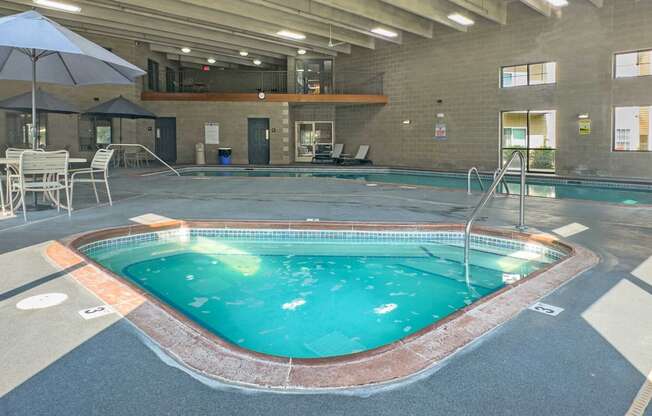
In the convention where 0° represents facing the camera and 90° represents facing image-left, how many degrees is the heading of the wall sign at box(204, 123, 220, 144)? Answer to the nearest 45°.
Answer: approximately 0°

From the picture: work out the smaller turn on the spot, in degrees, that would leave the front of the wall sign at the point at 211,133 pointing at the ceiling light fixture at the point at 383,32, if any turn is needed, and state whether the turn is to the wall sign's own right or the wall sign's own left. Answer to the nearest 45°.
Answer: approximately 45° to the wall sign's own left

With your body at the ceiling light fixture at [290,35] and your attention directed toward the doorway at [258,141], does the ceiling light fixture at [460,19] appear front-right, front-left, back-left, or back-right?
back-right

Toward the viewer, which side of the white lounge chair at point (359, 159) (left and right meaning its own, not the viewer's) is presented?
left

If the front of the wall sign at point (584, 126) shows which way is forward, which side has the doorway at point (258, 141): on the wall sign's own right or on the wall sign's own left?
on the wall sign's own right

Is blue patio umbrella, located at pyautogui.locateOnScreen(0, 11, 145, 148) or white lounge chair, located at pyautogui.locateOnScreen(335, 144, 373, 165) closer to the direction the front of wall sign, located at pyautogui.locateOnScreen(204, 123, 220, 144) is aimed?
the blue patio umbrella

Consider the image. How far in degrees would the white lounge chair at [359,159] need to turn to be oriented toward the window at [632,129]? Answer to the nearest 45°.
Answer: approximately 135° to its left

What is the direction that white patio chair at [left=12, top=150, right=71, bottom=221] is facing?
away from the camera

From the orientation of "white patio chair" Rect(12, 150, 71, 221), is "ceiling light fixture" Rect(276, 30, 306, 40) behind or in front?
in front

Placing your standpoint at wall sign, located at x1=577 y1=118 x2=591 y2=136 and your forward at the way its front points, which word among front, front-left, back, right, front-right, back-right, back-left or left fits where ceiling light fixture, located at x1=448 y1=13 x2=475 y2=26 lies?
right
